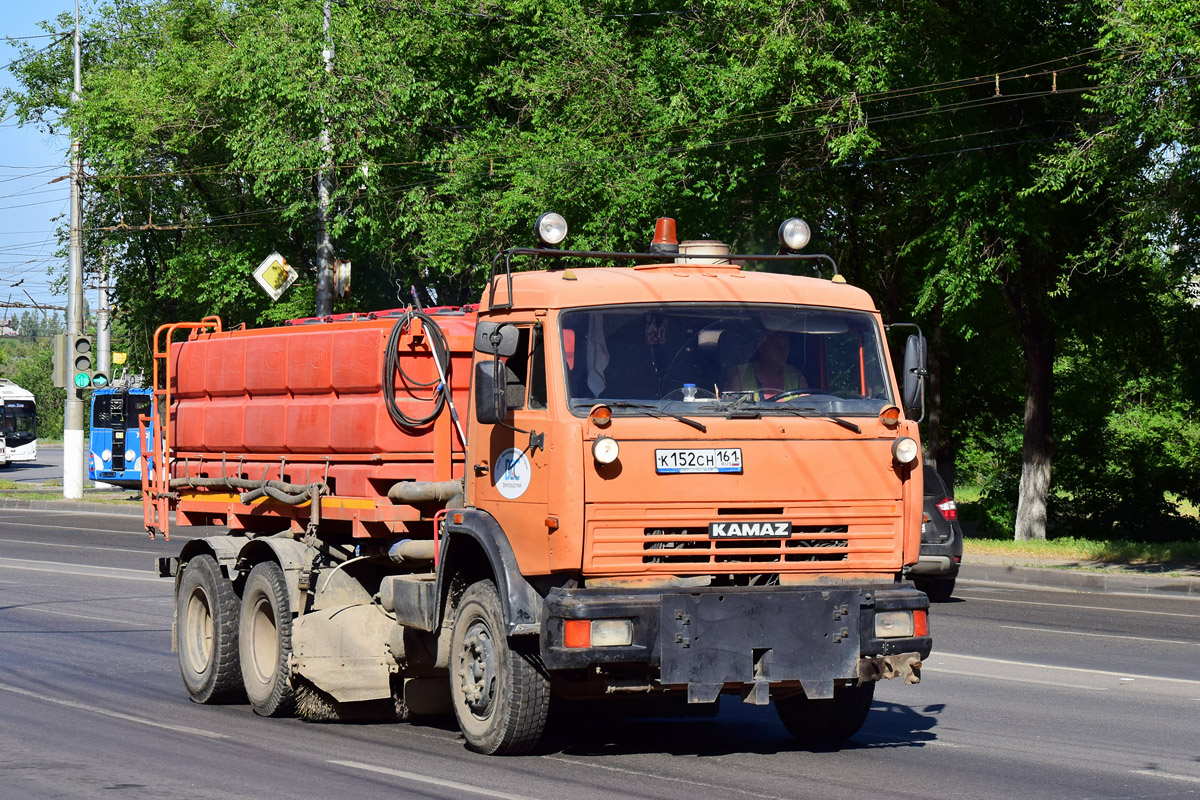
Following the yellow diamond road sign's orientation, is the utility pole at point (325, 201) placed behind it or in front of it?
behind

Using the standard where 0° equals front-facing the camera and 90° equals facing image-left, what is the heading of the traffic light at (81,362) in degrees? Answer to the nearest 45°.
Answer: approximately 0°

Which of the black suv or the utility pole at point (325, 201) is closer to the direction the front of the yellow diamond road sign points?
the black suv

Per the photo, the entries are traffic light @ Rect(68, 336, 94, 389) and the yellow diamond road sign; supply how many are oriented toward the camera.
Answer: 2

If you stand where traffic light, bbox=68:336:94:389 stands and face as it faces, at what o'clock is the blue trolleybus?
The blue trolleybus is roughly at 6 o'clock from the traffic light.

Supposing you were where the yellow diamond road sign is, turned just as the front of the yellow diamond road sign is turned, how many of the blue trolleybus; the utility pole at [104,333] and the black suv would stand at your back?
2

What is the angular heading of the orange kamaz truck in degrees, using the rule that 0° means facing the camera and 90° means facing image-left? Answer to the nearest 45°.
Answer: approximately 315°

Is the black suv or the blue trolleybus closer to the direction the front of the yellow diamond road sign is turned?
the black suv

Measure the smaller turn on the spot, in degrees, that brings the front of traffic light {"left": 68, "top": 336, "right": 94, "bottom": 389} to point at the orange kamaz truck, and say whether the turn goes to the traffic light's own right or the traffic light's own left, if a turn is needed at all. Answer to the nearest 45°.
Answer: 0° — it already faces it

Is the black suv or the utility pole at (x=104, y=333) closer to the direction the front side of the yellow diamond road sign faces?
the black suv
